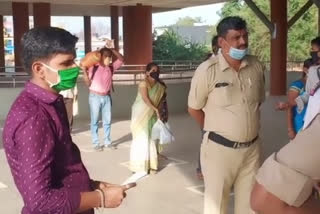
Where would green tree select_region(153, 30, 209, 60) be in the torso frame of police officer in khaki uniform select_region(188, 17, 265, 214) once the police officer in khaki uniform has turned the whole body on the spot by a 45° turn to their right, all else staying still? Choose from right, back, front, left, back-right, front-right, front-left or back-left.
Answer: back

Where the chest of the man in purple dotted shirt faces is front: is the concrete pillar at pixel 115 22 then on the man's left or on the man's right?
on the man's left

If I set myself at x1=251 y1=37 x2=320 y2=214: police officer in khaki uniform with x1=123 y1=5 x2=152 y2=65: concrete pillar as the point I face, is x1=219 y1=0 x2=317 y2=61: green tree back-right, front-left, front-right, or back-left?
front-right

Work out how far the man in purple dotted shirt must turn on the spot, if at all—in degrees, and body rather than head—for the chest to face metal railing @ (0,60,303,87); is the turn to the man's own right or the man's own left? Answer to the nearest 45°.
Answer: approximately 90° to the man's own left

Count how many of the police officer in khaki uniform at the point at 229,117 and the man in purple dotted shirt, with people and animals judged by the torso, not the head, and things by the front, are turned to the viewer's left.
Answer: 0

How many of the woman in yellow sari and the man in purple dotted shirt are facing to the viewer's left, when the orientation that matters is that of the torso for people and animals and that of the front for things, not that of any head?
0

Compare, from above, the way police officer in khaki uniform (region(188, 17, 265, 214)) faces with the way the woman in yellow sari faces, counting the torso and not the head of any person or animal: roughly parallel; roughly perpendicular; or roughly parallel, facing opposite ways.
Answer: roughly parallel

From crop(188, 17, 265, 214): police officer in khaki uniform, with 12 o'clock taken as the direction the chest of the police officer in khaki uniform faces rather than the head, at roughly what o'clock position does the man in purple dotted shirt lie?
The man in purple dotted shirt is roughly at 2 o'clock from the police officer in khaki uniform.

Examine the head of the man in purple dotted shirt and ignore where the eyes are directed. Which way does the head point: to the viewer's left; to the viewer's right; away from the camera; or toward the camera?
to the viewer's right

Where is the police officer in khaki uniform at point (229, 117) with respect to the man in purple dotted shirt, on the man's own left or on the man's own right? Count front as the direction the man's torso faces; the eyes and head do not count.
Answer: on the man's own left

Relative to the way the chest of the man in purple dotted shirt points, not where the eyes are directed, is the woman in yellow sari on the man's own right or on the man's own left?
on the man's own left

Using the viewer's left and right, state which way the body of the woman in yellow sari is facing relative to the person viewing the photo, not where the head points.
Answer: facing the viewer and to the right of the viewer

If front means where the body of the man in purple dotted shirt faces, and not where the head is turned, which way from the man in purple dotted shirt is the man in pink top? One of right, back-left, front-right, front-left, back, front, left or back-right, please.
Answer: left

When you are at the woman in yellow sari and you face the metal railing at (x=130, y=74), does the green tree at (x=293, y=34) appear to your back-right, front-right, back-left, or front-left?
front-right

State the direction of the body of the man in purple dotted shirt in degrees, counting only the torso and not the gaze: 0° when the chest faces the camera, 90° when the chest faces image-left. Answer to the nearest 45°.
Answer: approximately 270°

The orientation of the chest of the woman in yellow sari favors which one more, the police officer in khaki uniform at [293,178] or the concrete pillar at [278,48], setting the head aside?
the police officer in khaki uniform
